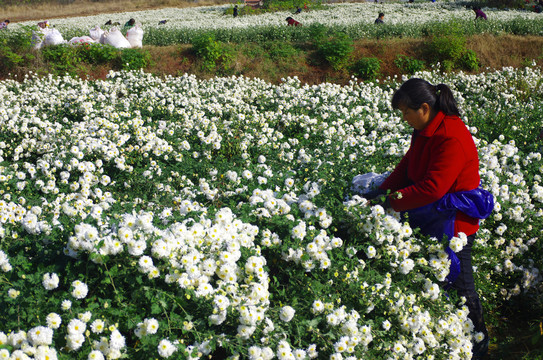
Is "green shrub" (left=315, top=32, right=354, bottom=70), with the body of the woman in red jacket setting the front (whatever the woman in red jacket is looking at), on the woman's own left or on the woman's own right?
on the woman's own right

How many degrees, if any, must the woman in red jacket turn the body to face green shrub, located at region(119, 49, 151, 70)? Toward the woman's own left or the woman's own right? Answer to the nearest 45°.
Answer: approximately 45° to the woman's own right

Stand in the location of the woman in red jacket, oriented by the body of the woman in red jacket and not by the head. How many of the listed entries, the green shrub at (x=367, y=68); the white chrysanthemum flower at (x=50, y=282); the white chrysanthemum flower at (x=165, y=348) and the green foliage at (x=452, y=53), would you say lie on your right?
2

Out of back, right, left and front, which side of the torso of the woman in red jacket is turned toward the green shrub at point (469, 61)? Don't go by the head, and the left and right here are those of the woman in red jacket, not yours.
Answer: right

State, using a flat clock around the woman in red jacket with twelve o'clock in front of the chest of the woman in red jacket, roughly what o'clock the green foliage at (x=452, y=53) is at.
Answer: The green foliage is roughly at 3 o'clock from the woman in red jacket.

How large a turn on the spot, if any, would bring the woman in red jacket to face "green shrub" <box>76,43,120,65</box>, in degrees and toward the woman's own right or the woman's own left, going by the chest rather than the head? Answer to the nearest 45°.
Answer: approximately 45° to the woman's own right

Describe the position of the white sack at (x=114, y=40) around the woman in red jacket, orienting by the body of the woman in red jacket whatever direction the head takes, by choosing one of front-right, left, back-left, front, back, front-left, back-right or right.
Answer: front-right

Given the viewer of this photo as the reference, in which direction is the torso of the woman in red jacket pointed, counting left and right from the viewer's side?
facing to the left of the viewer

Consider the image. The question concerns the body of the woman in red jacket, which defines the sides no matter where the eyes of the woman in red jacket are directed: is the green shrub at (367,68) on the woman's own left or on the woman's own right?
on the woman's own right

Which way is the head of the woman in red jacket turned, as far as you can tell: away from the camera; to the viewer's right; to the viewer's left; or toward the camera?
to the viewer's left
